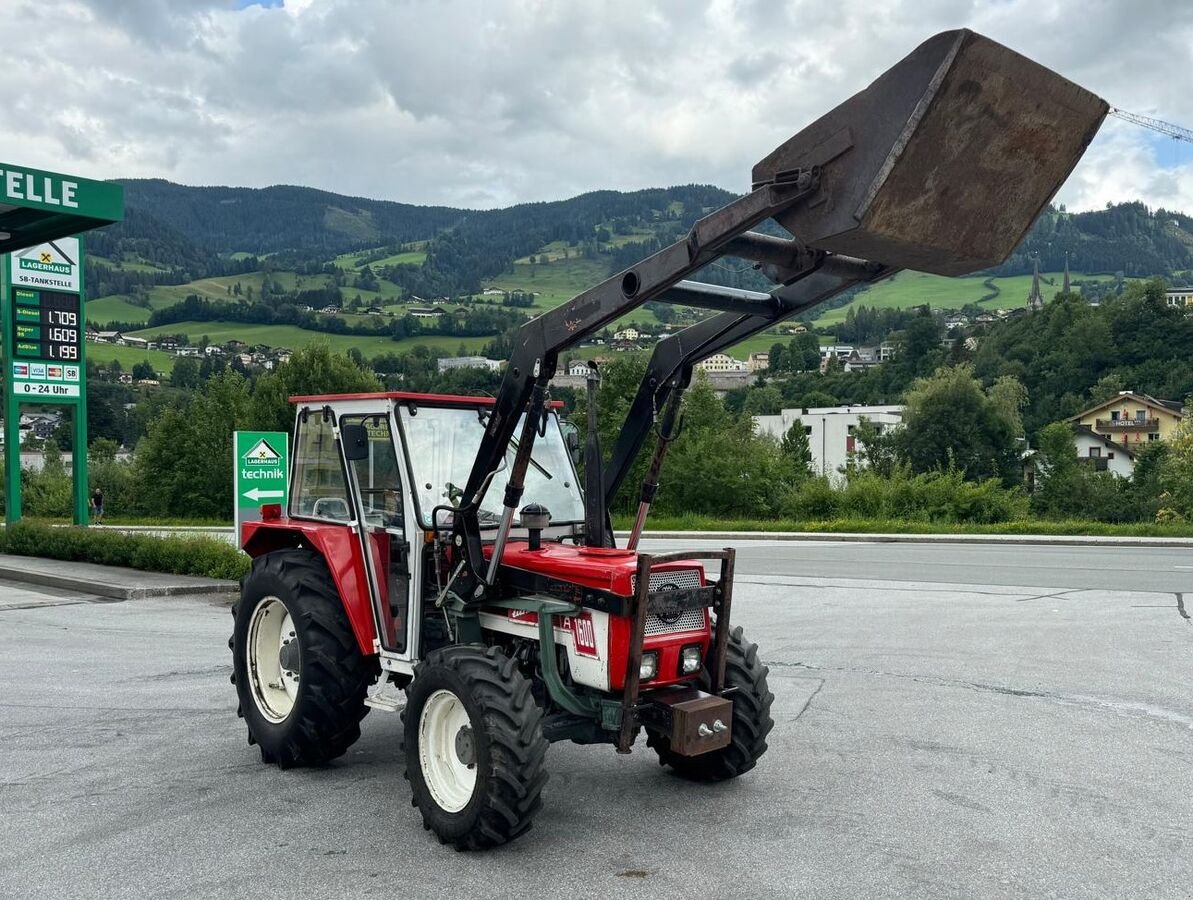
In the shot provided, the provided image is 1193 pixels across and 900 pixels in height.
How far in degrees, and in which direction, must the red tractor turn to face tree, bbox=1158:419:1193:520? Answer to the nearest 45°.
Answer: approximately 90° to its left

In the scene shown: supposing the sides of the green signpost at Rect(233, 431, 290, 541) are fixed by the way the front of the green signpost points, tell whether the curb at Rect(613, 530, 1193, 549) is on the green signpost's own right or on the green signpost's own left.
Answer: on the green signpost's own left

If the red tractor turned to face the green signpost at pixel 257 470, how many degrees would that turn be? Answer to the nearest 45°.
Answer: approximately 180°

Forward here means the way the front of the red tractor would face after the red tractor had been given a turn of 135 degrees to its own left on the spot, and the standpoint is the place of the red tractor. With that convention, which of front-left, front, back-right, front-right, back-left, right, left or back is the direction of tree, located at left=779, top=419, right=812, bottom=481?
front

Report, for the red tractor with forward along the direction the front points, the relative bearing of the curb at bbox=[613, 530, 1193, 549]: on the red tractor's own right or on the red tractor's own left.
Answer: on the red tractor's own left

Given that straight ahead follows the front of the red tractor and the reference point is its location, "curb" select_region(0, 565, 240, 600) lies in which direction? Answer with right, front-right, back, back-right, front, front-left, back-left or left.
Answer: back

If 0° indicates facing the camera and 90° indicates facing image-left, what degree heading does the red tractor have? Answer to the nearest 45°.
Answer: approximately 315°

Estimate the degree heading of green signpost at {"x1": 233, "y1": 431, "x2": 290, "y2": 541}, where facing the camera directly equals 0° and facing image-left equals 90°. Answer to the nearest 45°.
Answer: approximately 0°

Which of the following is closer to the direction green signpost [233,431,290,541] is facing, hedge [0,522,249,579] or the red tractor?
the red tractor

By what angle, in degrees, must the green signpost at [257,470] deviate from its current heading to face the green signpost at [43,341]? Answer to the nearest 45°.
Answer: approximately 135° to its right
